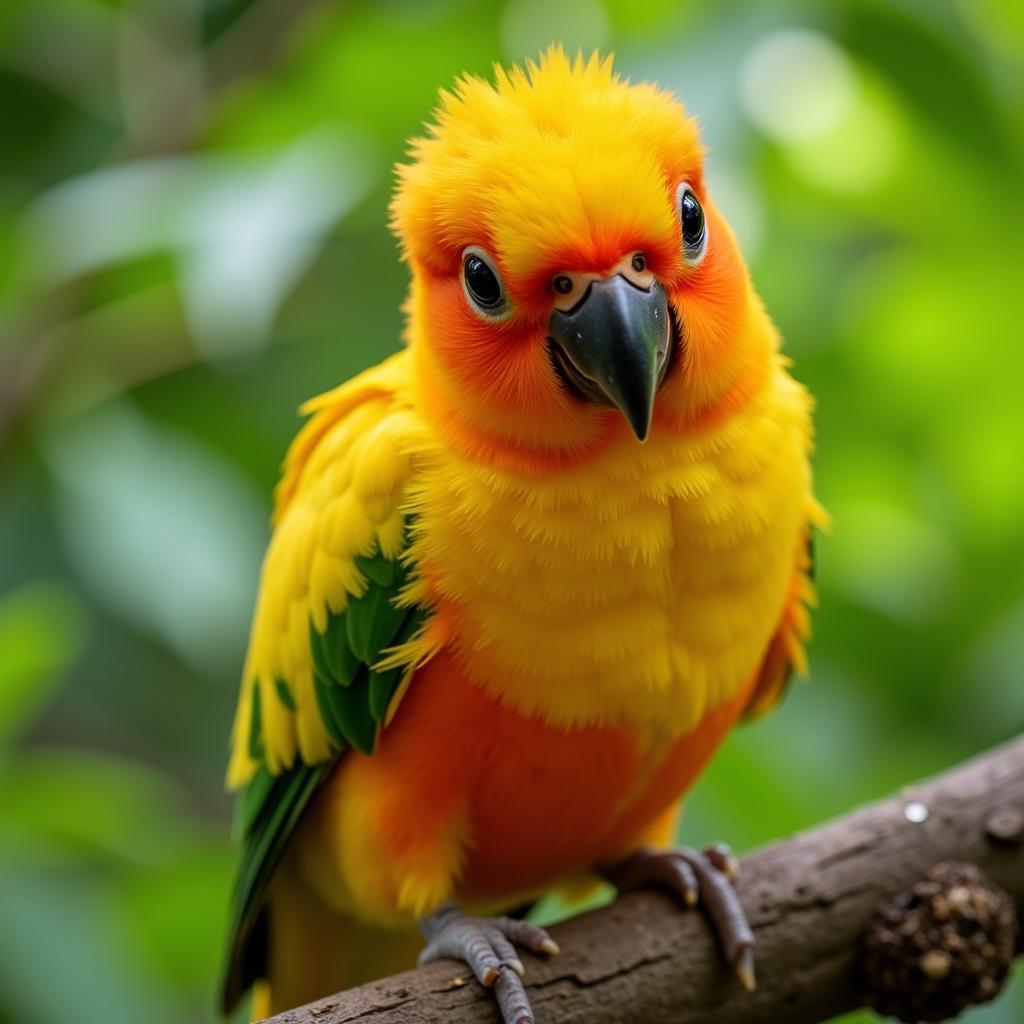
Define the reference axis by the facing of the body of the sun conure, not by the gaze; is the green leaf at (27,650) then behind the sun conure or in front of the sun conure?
behind

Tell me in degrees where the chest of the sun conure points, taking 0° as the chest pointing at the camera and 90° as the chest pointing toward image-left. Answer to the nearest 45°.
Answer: approximately 315°
